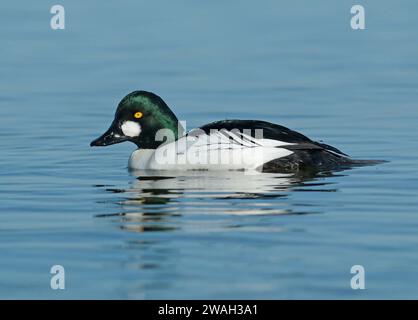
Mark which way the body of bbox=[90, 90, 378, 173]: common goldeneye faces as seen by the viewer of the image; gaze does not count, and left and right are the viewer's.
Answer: facing to the left of the viewer
